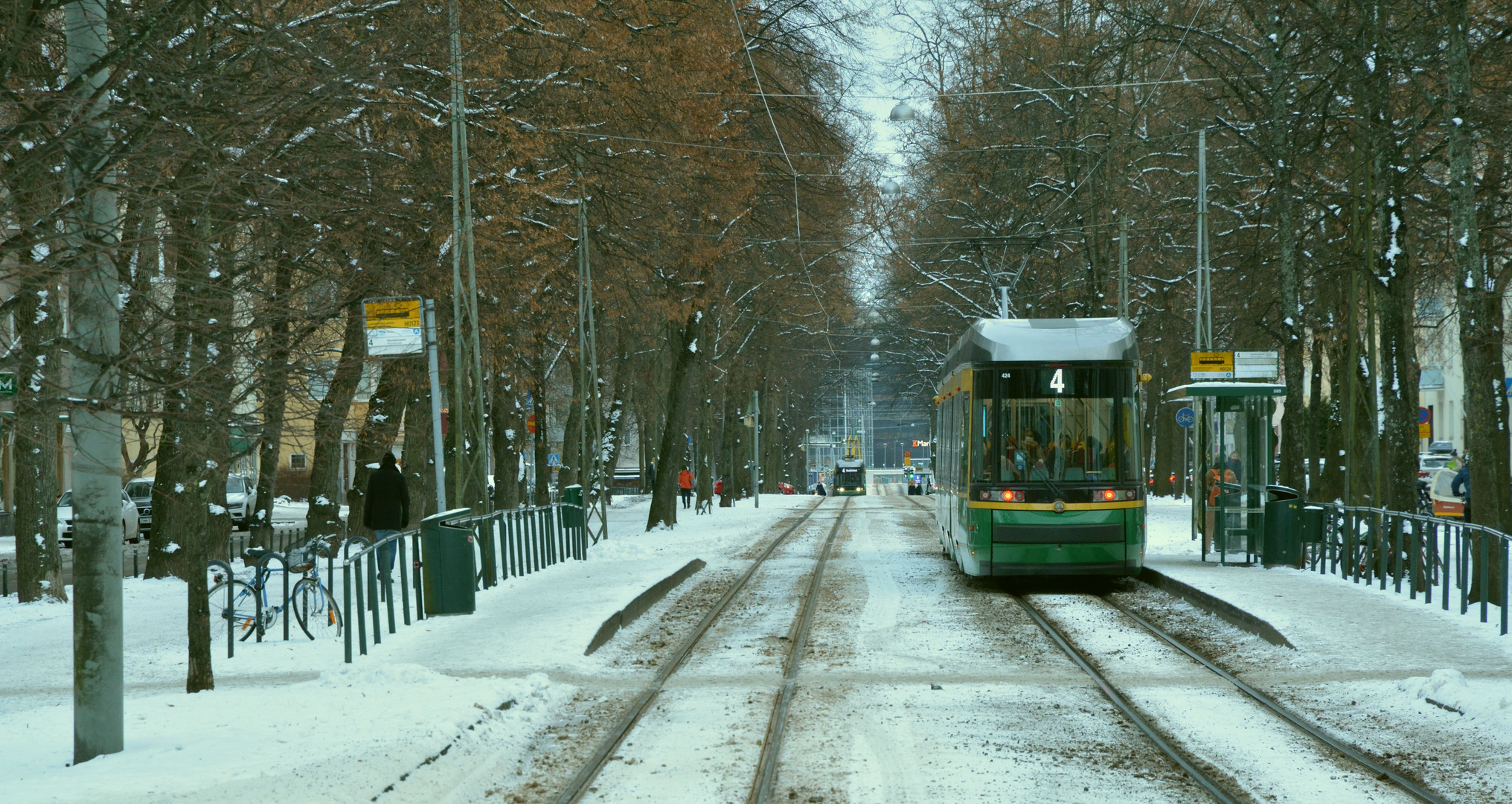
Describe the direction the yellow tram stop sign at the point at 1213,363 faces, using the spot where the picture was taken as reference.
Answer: facing the viewer

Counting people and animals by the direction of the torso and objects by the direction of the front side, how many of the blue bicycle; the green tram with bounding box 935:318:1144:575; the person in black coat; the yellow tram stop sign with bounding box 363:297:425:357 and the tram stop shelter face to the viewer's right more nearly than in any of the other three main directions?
1

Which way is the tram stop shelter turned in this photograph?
to the viewer's left

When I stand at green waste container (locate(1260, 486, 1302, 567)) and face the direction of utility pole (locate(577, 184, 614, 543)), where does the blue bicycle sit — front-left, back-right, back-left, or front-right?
front-left

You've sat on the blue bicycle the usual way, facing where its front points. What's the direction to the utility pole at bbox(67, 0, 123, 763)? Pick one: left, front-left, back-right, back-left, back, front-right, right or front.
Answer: right

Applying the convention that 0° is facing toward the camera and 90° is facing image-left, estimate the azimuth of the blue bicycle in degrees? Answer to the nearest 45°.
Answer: approximately 270°

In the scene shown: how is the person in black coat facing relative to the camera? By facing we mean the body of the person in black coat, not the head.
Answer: away from the camera

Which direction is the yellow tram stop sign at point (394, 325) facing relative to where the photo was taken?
toward the camera

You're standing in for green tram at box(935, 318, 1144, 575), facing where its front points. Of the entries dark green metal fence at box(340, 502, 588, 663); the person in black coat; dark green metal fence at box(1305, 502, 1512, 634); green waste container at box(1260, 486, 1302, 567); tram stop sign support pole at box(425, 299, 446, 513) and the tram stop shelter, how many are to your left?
3
